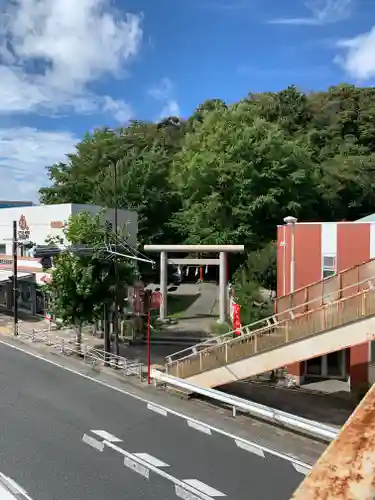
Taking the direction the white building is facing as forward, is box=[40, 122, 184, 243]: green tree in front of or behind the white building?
behind

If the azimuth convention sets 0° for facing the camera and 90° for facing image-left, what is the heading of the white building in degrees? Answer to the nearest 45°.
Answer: approximately 45°

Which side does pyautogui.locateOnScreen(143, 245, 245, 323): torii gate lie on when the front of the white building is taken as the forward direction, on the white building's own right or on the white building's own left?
on the white building's own left

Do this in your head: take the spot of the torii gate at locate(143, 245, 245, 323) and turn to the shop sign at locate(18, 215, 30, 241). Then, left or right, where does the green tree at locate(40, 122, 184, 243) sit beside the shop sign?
right

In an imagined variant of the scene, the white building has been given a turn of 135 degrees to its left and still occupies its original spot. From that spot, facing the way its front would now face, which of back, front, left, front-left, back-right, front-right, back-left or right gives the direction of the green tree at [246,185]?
front

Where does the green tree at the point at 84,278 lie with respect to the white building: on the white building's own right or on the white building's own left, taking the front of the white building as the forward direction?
on the white building's own left

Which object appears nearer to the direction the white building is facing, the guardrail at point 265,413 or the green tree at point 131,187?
the guardrail

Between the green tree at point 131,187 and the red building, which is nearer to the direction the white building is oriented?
the red building

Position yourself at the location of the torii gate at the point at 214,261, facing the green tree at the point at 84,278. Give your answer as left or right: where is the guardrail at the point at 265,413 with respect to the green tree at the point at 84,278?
left

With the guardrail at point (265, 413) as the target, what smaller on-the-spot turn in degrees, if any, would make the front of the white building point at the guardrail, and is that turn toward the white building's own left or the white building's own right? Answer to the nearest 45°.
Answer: approximately 45° to the white building's own left
